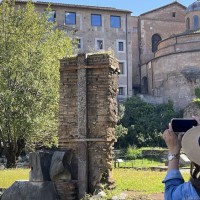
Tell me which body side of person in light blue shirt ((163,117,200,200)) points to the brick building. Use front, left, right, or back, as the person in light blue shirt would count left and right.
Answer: front

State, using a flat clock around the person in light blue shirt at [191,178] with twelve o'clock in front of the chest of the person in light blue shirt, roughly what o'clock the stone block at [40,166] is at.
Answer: The stone block is roughly at 11 o'clock from the person in light blue shirt.

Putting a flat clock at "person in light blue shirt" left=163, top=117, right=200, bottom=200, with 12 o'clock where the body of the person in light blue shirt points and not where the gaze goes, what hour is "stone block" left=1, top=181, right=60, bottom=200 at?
The stone block is roughly at 11 o'clock from the person in light blue shirt.

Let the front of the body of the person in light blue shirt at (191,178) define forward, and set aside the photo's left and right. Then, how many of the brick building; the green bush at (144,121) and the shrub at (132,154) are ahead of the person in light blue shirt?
3

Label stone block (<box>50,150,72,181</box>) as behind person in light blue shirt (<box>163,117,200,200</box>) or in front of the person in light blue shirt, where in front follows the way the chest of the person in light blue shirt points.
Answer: in front

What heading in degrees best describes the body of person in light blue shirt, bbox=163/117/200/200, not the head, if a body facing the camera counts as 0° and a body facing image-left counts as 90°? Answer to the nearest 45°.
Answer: approximately 180°

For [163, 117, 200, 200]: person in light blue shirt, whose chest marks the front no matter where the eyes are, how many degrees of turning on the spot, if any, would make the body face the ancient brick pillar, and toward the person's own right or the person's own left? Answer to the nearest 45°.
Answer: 0° — they already face it

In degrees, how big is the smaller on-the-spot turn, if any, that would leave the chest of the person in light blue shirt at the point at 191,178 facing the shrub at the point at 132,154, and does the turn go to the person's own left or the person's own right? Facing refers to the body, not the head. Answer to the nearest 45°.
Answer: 0° — they already face it

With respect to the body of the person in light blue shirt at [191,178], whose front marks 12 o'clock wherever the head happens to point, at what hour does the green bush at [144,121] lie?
The green bush is roughly at 12 o'clock from the person in light blue shirt.
